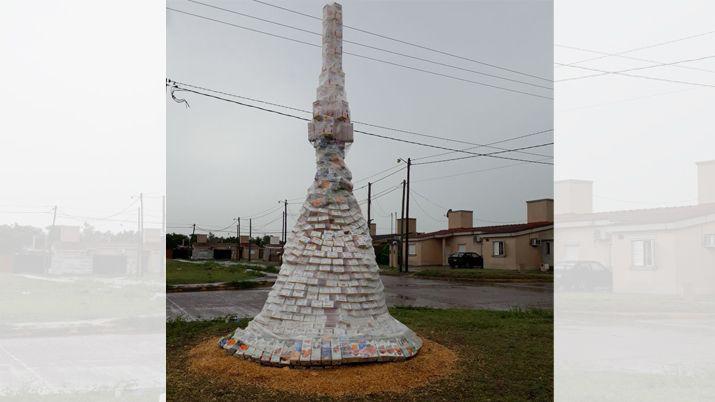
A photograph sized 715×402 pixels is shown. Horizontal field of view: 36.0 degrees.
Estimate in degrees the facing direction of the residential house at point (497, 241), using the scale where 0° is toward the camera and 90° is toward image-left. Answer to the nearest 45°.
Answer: approximately 45°

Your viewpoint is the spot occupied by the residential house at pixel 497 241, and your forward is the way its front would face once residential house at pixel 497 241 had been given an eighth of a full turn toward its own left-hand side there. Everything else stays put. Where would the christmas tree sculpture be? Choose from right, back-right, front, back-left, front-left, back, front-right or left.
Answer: front
